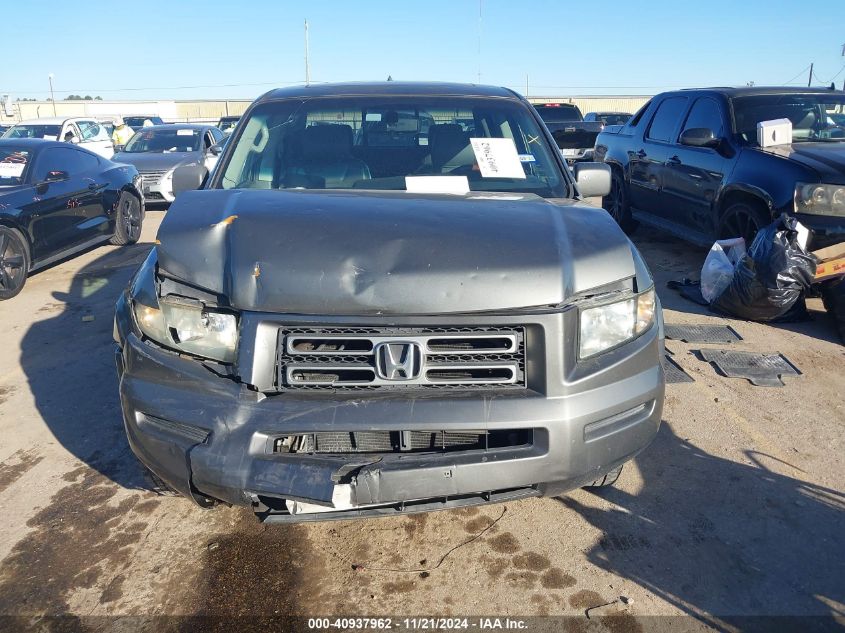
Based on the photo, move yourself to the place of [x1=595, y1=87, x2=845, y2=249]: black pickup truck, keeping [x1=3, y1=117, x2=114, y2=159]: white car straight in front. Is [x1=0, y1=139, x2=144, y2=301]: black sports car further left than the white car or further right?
left

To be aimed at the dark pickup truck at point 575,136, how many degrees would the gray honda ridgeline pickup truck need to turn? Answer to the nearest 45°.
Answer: approximately 180°

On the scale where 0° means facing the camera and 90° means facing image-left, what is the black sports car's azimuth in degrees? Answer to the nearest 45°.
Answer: approximately 45°

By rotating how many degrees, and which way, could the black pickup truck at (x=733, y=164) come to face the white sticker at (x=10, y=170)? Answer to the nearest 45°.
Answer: approximately 135° to its right

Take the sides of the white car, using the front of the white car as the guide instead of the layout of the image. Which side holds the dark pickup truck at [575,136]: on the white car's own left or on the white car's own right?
on the white car's own left

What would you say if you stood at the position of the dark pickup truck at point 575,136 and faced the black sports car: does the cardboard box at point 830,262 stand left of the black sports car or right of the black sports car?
left

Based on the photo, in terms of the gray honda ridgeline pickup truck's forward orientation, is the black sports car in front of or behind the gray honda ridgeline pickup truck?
behind

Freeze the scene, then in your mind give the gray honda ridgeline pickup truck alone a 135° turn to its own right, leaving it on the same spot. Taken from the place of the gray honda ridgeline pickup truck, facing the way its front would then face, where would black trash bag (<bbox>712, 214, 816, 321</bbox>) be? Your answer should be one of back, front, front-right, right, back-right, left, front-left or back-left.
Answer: right
